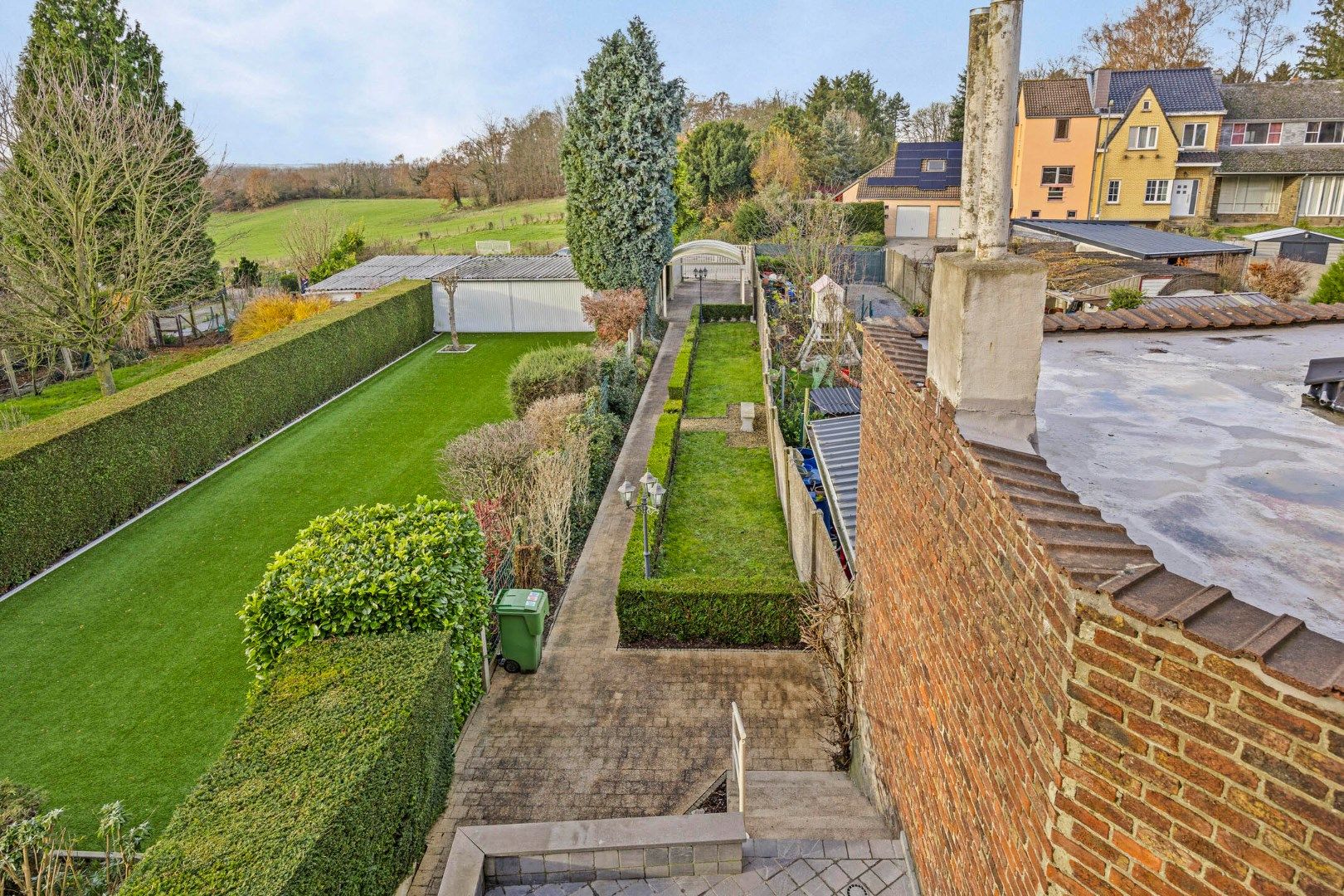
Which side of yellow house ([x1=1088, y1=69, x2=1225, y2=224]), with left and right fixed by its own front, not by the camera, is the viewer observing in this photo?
front

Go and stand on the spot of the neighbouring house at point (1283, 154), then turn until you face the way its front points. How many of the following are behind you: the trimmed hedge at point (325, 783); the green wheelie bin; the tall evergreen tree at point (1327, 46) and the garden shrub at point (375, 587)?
1

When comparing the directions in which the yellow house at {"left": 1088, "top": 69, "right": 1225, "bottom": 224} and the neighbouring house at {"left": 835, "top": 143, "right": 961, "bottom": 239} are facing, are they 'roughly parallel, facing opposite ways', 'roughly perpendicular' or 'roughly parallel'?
roughly parallel

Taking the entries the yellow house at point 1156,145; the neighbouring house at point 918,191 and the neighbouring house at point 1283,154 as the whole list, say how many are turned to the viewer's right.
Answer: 0

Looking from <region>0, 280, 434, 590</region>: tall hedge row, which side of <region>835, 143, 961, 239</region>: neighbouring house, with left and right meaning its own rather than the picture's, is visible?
front

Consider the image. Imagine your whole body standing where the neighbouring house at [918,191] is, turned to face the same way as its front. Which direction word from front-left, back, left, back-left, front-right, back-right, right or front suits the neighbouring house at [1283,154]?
left

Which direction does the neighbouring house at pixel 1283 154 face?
toward the camera

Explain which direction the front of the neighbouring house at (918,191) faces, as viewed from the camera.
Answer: facing the viewer

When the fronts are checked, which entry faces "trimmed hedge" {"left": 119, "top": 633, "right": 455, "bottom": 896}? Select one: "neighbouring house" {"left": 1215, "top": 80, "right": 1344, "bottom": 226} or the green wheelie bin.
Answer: the neighbouring house

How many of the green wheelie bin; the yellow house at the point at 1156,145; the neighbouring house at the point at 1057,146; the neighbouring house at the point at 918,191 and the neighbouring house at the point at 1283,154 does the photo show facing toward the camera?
4

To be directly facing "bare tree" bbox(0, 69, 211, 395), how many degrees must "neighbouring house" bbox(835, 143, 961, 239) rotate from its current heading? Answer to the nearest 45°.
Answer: approximately 45° to its right

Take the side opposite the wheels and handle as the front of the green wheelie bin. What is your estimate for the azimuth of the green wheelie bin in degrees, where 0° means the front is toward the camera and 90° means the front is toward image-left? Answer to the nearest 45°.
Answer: approximately 270°

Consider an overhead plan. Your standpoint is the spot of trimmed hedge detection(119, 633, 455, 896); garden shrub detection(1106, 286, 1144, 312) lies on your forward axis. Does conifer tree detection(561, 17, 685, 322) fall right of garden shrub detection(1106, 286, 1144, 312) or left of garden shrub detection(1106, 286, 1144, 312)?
left

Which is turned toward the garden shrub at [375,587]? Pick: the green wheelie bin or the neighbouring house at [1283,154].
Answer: the neighbouring house
